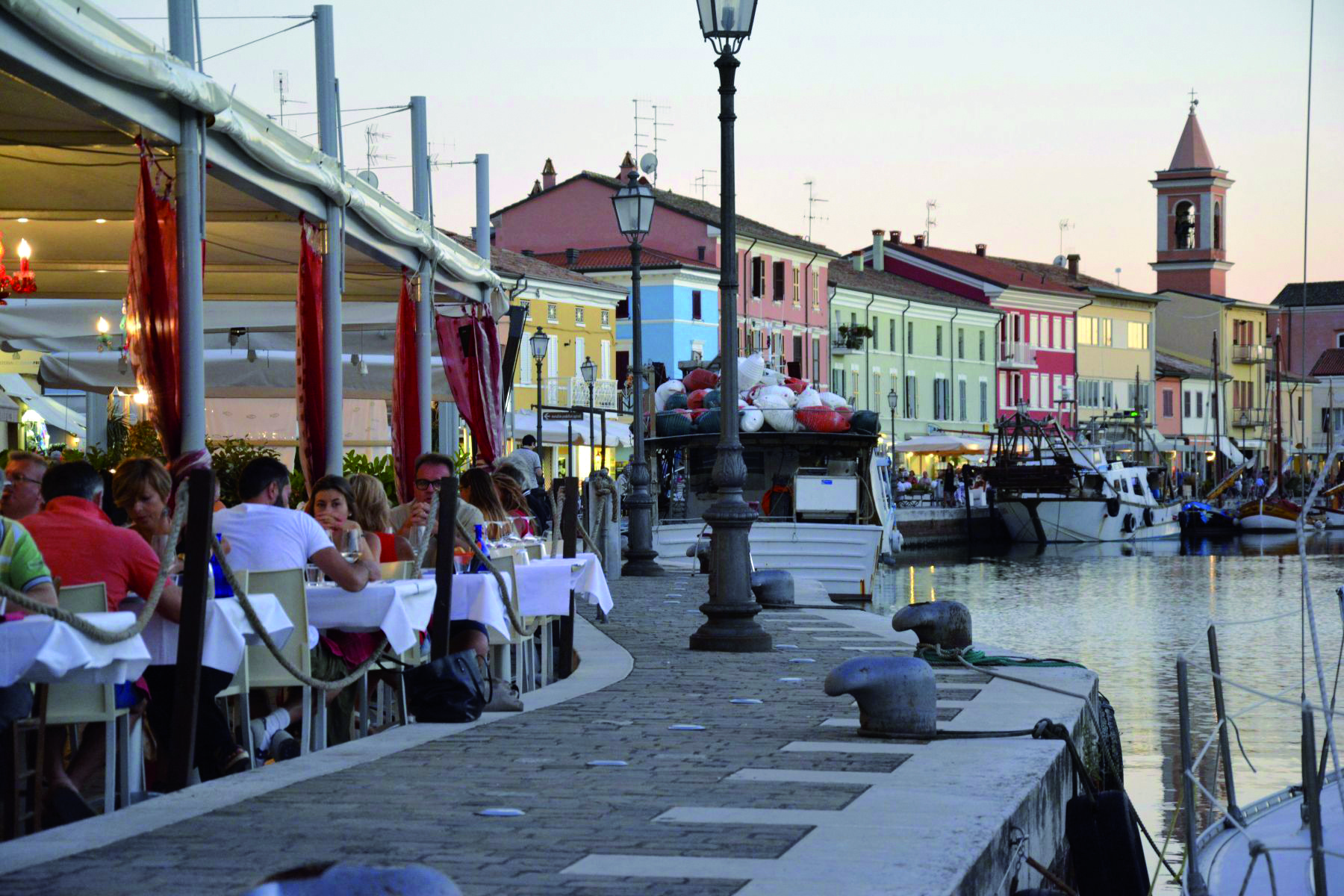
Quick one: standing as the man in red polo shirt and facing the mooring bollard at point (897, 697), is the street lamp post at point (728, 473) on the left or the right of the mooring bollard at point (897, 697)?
left

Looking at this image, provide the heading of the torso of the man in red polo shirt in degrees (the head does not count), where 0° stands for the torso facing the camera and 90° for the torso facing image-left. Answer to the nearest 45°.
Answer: approximately 225°

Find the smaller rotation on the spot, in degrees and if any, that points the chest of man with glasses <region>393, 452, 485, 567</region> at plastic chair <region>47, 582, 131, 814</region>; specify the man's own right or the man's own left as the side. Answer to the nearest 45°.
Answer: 0° — they already face it

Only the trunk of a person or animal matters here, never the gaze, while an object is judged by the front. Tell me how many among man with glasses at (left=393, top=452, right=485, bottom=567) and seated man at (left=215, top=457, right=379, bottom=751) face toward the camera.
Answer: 1

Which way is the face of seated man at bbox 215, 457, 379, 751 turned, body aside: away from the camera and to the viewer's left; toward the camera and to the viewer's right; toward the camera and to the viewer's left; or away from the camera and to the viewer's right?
away from the camera and to the viewer's right

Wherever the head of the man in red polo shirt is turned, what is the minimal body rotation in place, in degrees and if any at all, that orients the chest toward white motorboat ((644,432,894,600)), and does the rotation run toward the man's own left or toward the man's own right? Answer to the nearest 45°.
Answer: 0° — they already face it

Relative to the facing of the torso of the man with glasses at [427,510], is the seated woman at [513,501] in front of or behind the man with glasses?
behind

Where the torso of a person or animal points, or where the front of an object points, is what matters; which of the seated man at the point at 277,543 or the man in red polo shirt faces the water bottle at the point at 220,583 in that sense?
the man in red polo shirt
